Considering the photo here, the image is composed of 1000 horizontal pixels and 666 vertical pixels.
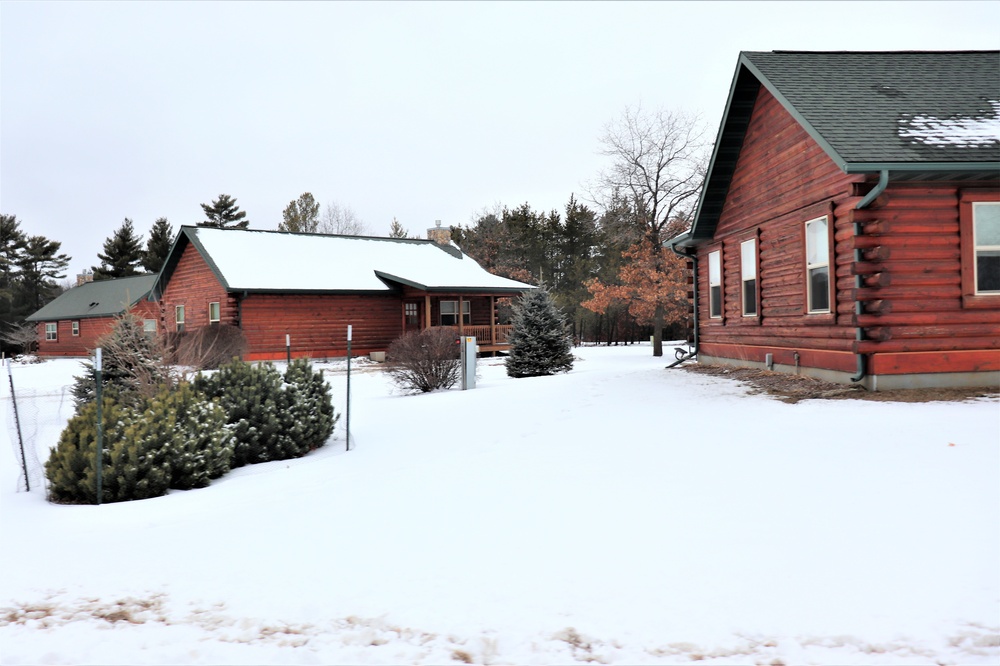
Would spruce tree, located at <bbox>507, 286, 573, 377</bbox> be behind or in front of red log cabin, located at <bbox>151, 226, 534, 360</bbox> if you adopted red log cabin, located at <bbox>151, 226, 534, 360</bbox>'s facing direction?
in front

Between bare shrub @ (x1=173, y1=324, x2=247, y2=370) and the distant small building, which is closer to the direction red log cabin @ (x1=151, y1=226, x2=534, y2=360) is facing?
the bare shrub

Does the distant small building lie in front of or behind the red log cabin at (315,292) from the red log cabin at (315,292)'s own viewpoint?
behind

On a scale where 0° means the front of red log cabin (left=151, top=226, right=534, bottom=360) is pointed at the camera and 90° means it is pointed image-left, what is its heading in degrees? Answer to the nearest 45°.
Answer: approximately 315°

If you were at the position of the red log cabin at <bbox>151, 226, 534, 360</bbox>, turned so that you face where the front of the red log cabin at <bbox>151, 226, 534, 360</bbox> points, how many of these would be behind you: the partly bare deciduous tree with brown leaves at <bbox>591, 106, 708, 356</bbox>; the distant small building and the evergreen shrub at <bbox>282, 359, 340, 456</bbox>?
1

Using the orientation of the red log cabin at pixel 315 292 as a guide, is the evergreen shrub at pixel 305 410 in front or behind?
in front

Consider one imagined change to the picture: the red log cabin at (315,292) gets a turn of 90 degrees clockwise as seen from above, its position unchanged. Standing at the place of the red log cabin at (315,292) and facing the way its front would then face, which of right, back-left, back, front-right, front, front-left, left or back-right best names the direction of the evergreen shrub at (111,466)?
front-left

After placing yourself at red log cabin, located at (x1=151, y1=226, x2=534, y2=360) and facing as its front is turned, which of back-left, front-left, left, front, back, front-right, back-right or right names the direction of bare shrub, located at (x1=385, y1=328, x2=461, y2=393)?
front-right
